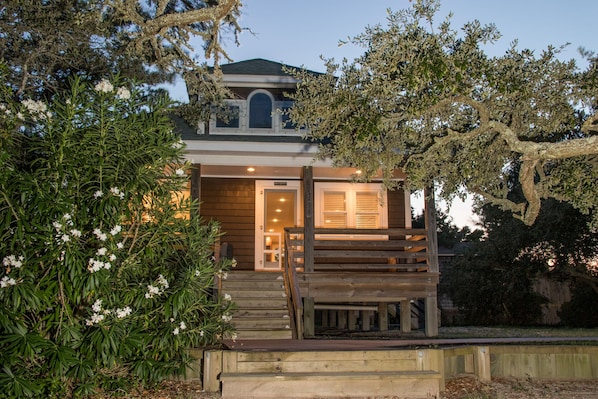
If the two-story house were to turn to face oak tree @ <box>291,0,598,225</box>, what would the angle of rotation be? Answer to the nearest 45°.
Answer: approximately 45° to its left

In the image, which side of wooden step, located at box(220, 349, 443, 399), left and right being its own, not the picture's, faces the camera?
front

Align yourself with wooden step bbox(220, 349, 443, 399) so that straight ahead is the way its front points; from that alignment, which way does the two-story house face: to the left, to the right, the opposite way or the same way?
the same way

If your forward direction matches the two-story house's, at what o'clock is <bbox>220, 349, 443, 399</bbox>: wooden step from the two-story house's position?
The wooden step is roughly at 12 o'clock from the two-story house.

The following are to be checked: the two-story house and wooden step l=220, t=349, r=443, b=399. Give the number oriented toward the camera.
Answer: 2

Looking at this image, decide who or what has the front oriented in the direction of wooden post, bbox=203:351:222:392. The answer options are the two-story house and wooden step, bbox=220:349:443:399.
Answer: the two-story house

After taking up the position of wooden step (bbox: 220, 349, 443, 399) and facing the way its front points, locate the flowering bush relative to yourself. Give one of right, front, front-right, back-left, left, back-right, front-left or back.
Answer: right

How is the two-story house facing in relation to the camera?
toward the camera

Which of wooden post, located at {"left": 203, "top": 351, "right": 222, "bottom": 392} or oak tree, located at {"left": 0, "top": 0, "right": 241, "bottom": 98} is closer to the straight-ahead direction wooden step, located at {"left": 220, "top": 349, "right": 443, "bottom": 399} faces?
the wooden post

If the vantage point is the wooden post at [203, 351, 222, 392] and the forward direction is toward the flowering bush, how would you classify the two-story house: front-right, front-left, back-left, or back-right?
back-right

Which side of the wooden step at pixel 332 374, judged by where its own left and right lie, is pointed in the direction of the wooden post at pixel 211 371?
right

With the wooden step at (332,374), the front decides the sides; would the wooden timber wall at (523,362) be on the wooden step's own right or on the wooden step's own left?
on the wooden step's own left
